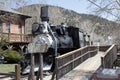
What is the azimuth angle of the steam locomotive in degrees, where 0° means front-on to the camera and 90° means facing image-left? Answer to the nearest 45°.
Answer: approximately 45°

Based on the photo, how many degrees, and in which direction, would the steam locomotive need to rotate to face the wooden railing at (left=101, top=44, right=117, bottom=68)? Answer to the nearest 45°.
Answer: approximately 135° to its left
